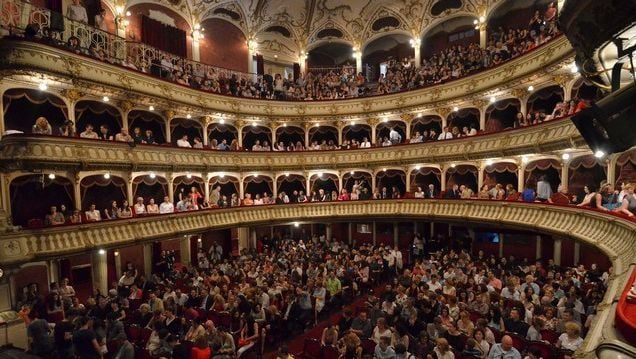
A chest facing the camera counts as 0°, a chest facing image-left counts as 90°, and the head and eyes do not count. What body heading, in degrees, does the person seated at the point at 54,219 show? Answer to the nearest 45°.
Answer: approximately 315°

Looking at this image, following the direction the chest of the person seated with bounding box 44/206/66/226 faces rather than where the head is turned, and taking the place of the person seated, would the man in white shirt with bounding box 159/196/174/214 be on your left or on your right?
on your left

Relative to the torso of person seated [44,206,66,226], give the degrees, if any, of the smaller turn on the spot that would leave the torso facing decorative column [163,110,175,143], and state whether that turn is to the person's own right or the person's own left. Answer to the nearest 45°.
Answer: approximately 90° to the person's own left

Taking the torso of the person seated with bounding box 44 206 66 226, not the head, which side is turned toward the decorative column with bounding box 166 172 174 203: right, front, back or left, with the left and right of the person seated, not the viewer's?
left

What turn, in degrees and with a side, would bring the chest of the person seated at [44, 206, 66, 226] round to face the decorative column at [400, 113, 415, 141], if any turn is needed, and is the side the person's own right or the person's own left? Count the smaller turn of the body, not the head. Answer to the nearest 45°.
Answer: approximately 45° to the person's own left

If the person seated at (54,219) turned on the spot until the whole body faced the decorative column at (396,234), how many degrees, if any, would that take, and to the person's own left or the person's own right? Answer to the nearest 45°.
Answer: approximately 45° to the person's own left

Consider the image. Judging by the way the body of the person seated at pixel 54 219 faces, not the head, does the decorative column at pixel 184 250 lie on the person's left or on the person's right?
on the person's left
